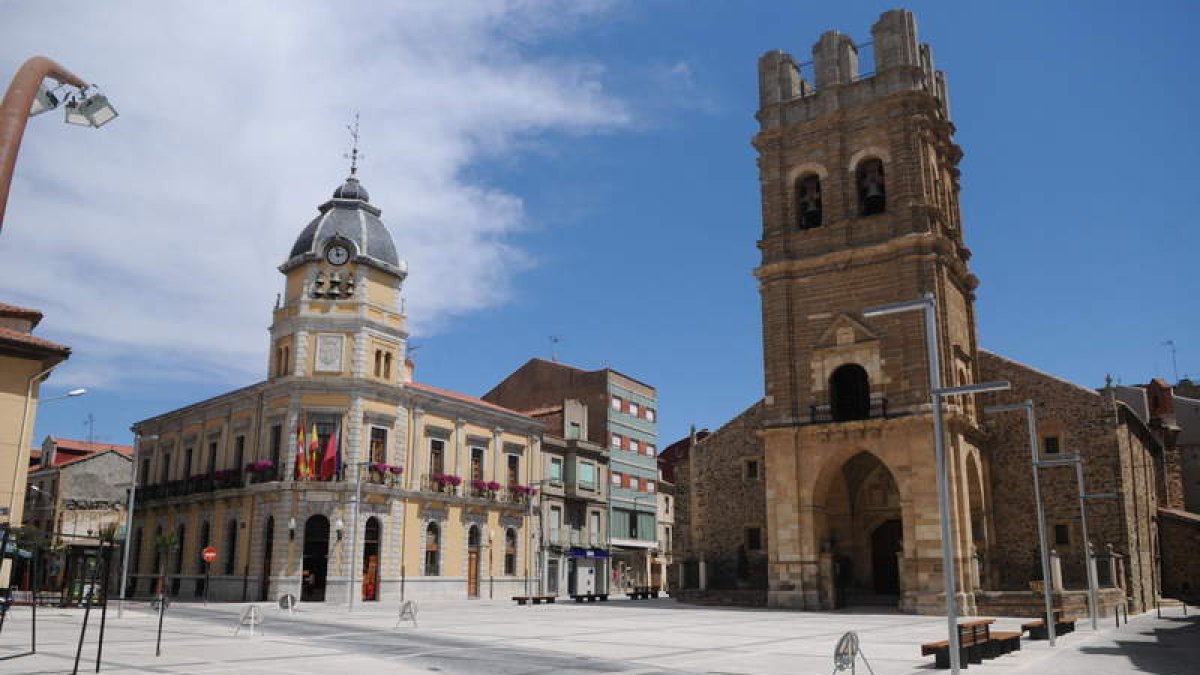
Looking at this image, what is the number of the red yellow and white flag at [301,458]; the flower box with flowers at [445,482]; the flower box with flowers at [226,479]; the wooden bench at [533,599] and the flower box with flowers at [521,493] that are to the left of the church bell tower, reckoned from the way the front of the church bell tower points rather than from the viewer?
0

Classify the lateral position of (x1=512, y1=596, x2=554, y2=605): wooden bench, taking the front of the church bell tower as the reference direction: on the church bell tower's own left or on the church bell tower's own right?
on the church bell tower's own right

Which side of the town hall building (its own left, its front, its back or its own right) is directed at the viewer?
front

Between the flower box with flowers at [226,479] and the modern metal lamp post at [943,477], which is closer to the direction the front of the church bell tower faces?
the modern metal lamp post

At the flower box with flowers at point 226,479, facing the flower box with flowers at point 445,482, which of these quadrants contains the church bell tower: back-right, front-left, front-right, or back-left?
front-right

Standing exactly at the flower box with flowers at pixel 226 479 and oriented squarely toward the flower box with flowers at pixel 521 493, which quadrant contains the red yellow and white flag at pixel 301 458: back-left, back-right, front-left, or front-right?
front-right

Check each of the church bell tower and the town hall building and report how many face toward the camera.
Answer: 2

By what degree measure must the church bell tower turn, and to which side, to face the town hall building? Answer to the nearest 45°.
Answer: approximately 90° to its right

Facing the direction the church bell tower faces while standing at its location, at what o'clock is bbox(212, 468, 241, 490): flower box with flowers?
The flower box with flowers is roughly at 3 o'clock from the church bell tower.

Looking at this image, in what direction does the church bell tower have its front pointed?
toward the camera

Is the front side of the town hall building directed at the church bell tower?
no

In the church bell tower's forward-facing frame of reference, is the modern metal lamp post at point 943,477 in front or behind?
in front
